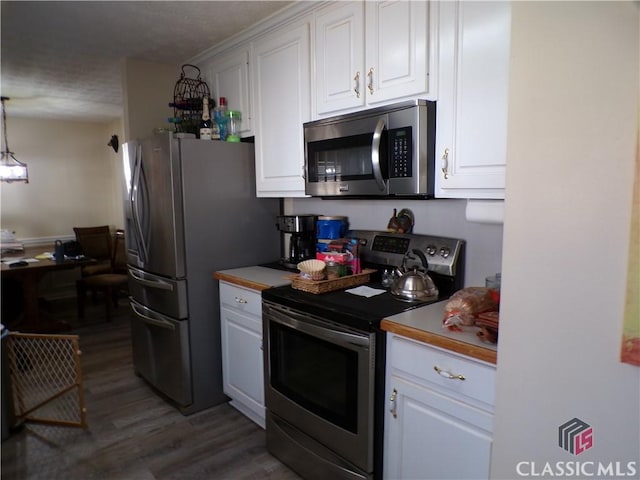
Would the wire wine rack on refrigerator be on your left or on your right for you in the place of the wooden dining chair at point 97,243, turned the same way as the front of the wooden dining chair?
on your left

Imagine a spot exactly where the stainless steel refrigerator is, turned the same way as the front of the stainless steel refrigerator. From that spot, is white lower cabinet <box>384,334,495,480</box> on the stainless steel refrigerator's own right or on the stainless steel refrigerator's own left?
on the stainless steel refrigerator's own left

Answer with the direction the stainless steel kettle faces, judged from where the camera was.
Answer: facing to the left of the viewer

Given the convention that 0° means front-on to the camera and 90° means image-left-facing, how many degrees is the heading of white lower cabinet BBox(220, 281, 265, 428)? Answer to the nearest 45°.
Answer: approximately 45°

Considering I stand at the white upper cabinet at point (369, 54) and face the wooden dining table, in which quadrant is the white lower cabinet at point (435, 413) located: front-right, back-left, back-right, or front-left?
back-left

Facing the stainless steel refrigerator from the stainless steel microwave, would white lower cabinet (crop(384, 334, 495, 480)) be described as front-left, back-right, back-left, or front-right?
back-left

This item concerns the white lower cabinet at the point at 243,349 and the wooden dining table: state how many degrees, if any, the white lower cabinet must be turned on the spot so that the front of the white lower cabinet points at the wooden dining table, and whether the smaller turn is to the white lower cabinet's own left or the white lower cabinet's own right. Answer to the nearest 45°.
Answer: approximately 90° to the white lower cabinet's own right

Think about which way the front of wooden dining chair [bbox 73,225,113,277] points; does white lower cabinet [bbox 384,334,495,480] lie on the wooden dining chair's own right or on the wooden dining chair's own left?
on the wooden dining chair's own left

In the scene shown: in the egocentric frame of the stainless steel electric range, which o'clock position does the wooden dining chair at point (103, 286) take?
The wooden dining chair is roughly at 3 o'clock from the stainless steel electric range.

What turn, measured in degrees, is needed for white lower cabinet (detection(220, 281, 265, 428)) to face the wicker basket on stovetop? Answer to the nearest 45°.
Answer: approximately 90° to its left
